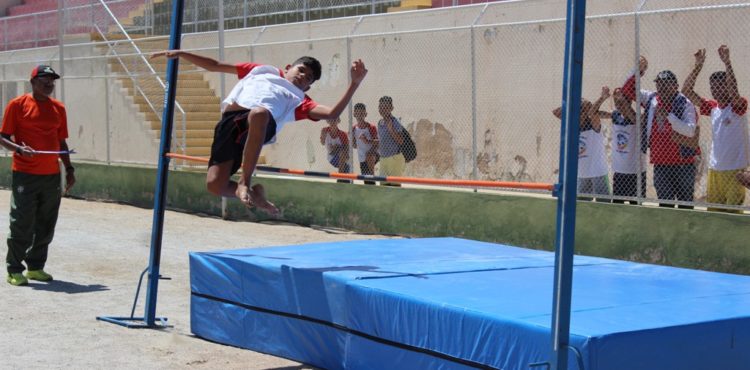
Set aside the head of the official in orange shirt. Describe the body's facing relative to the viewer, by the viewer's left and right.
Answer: facing the viewer and to the right of the viewer

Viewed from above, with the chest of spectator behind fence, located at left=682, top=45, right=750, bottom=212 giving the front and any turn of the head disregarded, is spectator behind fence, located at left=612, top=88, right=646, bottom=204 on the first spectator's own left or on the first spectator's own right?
on the first spectator's own right

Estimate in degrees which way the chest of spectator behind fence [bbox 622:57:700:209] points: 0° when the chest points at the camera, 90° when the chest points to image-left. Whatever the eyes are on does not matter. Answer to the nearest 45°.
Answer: approximately 45°

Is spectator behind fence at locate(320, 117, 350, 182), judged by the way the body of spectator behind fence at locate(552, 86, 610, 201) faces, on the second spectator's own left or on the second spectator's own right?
on the second spectator's own right

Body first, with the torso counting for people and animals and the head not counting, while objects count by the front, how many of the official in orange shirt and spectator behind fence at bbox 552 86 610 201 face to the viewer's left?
0

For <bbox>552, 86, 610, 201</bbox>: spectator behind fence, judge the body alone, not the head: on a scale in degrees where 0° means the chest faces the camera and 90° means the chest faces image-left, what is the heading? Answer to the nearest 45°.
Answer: approximately 0°

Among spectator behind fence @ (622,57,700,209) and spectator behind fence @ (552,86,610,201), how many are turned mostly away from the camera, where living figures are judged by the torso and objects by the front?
0
